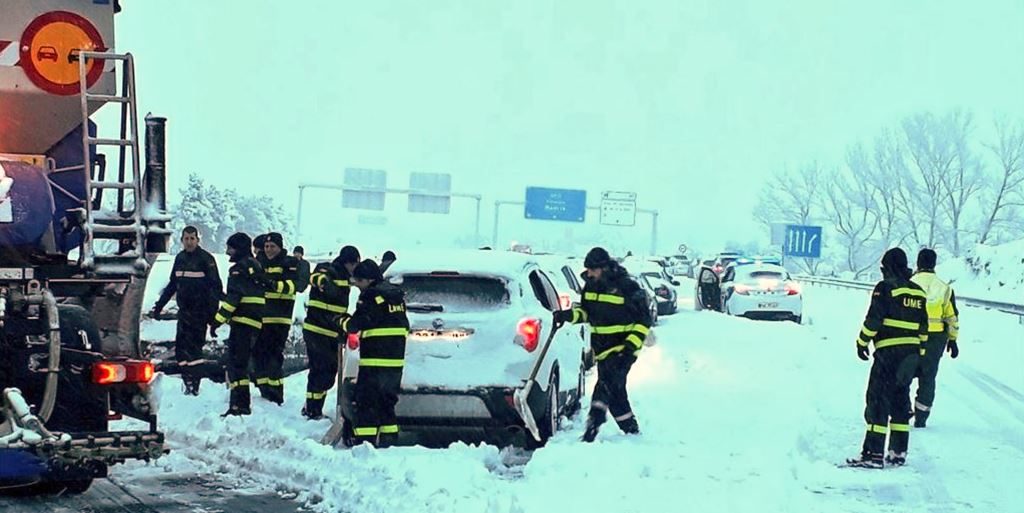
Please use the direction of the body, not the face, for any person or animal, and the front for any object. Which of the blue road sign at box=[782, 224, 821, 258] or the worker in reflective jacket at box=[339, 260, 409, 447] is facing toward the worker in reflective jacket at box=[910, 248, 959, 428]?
the blue road sign

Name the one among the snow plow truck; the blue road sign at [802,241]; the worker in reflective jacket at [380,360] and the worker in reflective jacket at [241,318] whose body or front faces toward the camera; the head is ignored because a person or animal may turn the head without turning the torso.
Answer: the blue road sign

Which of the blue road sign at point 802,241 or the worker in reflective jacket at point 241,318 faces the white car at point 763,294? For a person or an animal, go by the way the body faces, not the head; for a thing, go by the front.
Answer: the blue road sign

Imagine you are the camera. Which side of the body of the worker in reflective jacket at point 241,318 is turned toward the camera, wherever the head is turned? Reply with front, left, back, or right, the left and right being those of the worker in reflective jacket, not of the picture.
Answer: left

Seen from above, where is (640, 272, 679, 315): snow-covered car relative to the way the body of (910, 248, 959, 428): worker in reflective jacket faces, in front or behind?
in front

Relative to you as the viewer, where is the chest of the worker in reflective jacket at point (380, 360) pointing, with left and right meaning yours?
facing away from the viewer and to the left of the viewer

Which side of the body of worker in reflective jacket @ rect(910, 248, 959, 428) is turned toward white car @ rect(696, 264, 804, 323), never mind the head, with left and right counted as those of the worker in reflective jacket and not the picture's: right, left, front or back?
front

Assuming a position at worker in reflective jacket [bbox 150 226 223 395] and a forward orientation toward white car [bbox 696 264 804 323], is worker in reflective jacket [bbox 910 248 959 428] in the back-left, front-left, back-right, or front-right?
front-right

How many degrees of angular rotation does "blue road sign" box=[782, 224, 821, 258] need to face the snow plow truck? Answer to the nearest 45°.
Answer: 0° — it already faces it
